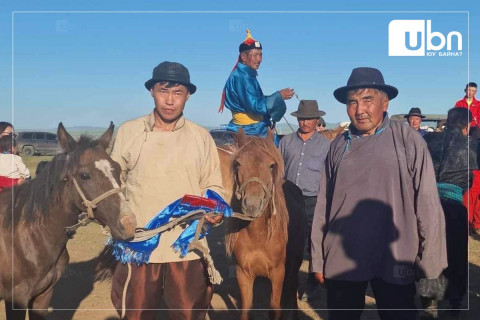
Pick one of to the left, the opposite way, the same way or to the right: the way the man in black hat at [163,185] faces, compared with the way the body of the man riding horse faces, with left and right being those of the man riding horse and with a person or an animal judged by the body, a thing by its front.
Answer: to the right

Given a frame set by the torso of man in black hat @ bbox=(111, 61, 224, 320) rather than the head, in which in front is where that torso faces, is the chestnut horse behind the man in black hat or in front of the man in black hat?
behind

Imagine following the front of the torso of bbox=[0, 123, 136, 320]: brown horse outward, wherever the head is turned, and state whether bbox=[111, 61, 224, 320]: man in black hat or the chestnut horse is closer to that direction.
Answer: the man in black hat

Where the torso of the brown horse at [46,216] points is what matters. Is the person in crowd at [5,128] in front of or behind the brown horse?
behind

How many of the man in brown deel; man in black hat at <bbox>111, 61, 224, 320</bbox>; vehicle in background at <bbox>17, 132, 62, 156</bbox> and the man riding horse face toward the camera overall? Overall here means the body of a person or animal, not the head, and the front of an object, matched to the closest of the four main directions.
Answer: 2

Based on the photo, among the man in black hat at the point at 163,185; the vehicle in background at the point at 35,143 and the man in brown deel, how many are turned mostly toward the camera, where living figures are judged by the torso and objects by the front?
2

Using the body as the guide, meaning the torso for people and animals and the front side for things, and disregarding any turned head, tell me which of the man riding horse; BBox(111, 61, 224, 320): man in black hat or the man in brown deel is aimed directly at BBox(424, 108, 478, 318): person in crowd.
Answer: the man riding horse

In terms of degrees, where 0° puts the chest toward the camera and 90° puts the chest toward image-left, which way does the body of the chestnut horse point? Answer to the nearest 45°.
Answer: approximately 0°

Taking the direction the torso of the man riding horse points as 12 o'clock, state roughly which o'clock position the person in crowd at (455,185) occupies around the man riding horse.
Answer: The person in crowd is roughly at 12 o'clock from the man riding horse.

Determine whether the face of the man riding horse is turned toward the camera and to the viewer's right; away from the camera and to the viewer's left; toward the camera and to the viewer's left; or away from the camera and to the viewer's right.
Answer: toward the camera and to the viewer's right

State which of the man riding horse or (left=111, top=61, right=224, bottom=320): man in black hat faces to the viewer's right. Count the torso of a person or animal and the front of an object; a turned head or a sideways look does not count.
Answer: the man riding horse

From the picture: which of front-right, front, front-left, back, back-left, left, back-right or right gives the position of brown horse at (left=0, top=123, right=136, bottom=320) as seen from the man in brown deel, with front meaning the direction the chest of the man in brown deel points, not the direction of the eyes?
right
